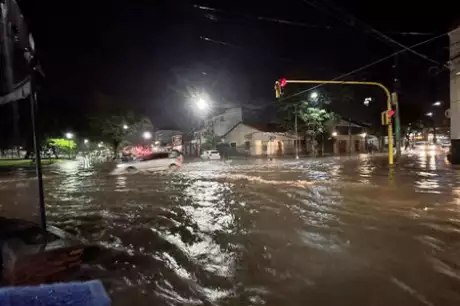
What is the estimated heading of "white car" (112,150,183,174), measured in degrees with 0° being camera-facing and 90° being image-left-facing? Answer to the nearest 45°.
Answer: approximately 90°

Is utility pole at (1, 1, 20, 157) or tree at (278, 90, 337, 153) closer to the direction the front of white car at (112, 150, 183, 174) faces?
the utility pole

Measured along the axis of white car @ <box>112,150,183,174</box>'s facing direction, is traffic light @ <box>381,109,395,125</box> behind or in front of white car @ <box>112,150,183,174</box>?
behind

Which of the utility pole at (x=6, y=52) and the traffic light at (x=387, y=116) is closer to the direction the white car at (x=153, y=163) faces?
the utility pole

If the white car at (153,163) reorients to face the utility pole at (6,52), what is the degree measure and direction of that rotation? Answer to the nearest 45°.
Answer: approximately 90° to its left
